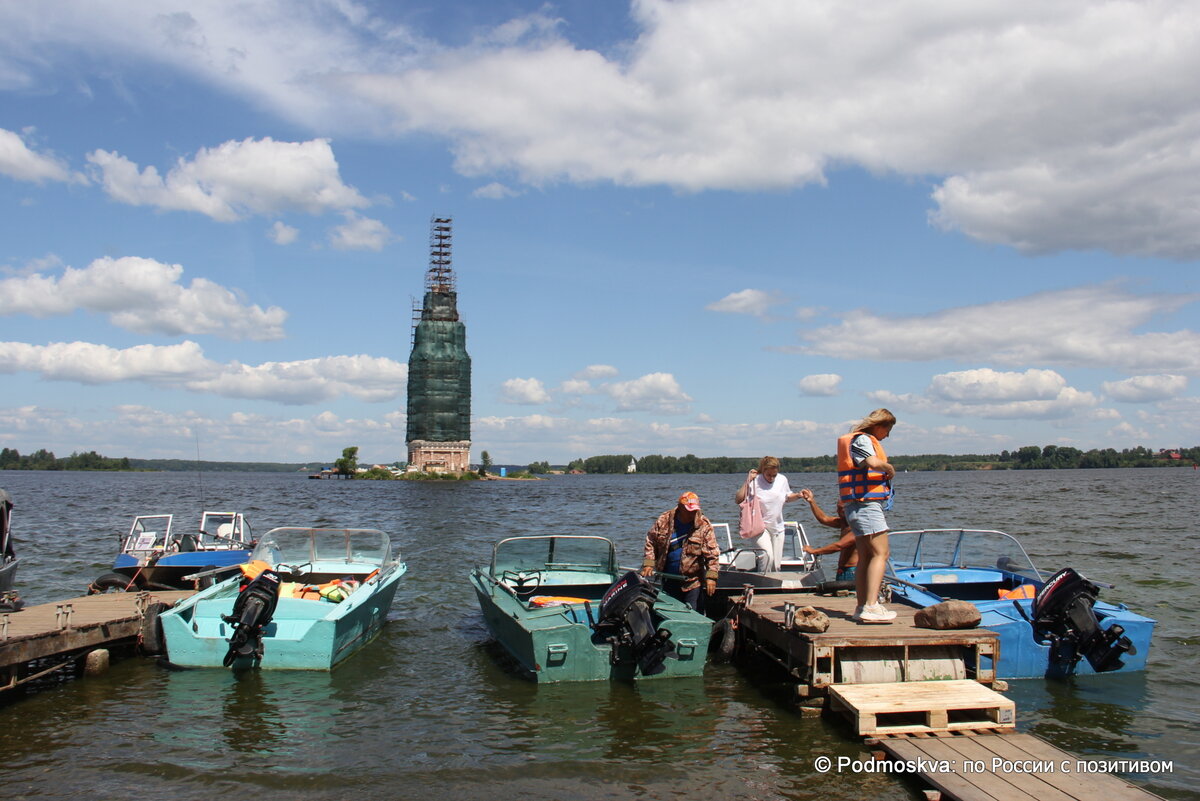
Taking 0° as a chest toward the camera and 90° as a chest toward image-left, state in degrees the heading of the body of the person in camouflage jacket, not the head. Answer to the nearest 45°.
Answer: approximately 0°

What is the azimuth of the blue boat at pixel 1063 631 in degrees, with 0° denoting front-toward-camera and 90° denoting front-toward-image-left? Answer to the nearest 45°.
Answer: approximately 135°

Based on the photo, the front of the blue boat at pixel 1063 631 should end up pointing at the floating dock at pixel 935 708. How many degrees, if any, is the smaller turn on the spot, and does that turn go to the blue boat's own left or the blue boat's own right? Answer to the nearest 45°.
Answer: approximately 135° to the blue boat's own left

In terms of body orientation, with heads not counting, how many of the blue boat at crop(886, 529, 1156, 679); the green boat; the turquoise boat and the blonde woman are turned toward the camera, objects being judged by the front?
0

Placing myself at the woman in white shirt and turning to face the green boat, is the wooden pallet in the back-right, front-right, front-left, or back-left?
front-left

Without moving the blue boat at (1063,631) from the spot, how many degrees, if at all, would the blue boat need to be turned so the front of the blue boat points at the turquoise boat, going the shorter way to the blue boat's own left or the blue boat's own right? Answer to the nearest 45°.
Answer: approximately 45° to the blue boat's own left

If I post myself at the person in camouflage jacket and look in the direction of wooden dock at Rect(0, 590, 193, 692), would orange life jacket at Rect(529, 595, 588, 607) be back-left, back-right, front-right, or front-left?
front-right

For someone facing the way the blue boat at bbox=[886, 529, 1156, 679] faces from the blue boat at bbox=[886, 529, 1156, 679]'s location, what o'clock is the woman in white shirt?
The woman in white shirt is roughly at 11 o'clock from the blue boat.

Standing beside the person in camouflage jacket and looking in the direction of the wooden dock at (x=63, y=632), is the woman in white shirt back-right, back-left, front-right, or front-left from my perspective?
back-right

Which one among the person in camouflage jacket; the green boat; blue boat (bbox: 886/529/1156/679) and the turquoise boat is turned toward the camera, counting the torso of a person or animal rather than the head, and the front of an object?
the person in camouflage jacket

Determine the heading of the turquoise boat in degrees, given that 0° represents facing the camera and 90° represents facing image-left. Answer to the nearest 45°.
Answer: approximately 225°

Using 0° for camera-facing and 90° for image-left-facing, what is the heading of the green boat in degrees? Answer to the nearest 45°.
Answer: approximately 135°

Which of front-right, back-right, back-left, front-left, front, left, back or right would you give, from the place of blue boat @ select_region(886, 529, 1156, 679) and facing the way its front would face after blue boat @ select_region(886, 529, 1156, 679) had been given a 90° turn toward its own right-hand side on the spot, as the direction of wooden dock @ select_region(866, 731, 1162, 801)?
back-right

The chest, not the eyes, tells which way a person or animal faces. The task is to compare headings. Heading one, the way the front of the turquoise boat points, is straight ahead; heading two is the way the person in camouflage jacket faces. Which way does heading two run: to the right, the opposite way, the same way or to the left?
the opposite way
